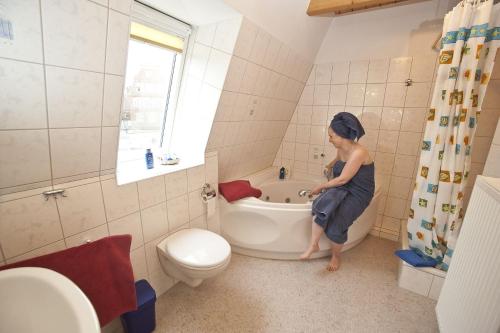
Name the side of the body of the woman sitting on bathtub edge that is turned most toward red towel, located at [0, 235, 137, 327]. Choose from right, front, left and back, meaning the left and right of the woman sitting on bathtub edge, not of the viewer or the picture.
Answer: front

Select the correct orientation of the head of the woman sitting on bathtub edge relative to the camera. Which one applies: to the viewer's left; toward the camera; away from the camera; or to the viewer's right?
to the viewer's left

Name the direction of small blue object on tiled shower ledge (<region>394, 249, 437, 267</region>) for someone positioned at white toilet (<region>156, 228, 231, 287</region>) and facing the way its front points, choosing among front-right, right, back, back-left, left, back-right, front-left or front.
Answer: front-left

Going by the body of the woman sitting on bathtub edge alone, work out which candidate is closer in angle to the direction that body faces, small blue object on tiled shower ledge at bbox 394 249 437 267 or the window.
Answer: the window

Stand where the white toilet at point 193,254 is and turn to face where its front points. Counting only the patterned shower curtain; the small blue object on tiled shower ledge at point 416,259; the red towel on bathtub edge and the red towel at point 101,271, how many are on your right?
1

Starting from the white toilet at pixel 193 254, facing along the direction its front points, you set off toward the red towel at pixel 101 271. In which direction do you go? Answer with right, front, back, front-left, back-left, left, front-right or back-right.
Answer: right

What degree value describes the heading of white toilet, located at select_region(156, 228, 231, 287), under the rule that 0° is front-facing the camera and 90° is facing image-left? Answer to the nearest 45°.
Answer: approximately 315°

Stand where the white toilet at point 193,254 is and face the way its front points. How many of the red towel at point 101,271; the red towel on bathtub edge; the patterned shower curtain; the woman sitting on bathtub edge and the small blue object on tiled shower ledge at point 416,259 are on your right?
1

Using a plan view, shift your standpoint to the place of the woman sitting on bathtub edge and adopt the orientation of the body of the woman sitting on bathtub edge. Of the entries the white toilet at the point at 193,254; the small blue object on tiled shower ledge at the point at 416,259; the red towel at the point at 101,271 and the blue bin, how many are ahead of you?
3

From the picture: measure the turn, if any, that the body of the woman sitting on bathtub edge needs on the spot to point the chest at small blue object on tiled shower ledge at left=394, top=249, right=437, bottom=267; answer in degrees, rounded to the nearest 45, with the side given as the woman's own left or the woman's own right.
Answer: approximately 135° to the woman's own left

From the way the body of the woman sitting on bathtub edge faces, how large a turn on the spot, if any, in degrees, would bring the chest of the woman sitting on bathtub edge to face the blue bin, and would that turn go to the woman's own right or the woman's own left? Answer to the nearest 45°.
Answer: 0° — they already face it

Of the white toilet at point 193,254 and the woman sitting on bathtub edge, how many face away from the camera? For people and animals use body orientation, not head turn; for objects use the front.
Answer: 0

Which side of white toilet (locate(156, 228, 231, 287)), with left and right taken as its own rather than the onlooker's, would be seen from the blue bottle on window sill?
back

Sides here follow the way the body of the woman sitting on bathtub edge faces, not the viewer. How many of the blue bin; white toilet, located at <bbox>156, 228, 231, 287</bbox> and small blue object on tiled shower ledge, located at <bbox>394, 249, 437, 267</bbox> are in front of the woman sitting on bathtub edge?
2
